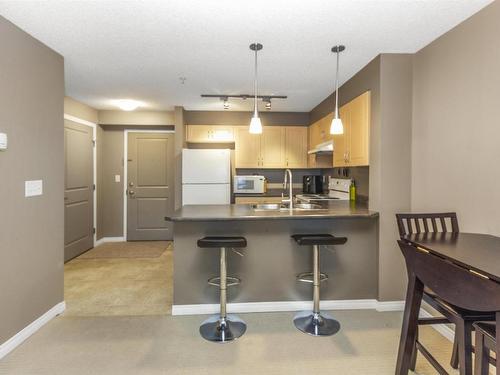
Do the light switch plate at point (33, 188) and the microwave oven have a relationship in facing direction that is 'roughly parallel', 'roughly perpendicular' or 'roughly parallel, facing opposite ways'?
roughly perpendicular

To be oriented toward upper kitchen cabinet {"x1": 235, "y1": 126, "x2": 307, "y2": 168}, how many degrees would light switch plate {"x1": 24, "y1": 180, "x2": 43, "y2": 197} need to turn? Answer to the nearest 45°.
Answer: approximately 45° to its left

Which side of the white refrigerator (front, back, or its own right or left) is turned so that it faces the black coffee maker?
left

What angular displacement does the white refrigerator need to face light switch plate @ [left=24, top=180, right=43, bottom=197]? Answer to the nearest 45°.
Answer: approximately 45° to its right

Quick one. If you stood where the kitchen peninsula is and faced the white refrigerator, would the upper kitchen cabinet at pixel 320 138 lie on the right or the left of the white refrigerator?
right

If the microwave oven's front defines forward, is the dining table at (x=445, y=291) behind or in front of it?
in front

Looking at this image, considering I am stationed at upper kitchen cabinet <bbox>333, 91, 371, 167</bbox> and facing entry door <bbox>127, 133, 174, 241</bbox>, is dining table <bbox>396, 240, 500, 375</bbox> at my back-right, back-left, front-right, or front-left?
back-left
